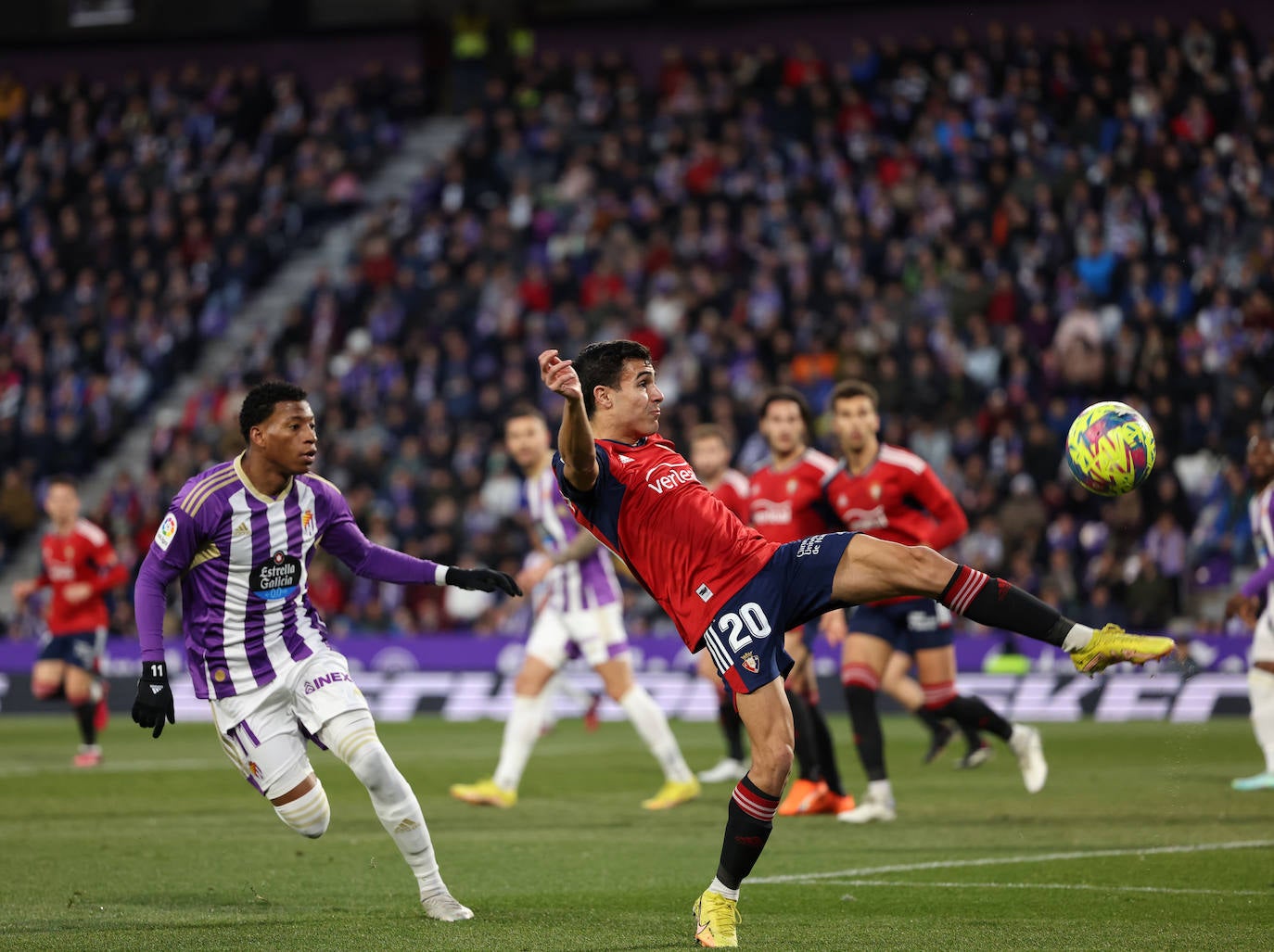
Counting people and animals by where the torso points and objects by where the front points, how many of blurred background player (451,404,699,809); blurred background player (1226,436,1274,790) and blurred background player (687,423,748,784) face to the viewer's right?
0

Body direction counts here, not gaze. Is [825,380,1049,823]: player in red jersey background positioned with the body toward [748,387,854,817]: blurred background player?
no

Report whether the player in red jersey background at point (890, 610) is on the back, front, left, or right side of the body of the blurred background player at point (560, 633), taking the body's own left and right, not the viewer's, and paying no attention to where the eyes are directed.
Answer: left

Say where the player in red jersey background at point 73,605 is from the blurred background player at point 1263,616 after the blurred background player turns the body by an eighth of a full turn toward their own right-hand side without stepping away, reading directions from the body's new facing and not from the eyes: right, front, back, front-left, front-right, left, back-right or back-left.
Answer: front

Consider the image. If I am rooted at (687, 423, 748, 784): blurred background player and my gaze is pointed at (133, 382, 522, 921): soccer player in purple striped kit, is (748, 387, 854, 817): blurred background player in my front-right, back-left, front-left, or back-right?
front-left

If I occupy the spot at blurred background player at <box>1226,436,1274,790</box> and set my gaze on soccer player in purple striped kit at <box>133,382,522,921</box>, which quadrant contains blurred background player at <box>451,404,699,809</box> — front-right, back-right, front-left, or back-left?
front-right

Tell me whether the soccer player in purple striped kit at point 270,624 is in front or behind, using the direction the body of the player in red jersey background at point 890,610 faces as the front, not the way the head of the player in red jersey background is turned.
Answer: in front

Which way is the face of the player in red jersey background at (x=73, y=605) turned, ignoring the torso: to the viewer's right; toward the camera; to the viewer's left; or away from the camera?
toward the camera

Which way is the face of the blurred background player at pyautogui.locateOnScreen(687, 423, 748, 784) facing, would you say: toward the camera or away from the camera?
toward the camera

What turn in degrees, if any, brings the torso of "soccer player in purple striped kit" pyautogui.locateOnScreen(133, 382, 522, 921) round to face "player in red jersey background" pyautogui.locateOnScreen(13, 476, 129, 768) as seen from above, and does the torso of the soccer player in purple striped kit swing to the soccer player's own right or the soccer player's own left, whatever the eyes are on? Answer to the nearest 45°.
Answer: approximately 135° to the soccer player's own left

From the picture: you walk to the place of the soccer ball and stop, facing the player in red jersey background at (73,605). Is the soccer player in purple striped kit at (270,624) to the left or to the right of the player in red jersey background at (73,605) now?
left

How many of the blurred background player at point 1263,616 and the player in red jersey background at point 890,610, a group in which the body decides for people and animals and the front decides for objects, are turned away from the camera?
0

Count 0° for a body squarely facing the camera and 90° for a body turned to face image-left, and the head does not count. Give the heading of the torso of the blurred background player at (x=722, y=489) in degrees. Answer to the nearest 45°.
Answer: approximately 45°

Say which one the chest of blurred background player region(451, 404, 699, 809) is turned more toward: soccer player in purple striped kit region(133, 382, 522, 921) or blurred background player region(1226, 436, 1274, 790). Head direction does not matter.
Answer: the soccer player in purple striped kit

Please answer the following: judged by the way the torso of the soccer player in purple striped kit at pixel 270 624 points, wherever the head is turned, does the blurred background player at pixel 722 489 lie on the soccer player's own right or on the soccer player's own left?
on the soccer player's own left

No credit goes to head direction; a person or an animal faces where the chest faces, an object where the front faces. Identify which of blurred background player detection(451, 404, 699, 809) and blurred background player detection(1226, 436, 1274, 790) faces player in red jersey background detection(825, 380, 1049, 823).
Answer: blurred background player detection(1226, 436, 1274, 790)

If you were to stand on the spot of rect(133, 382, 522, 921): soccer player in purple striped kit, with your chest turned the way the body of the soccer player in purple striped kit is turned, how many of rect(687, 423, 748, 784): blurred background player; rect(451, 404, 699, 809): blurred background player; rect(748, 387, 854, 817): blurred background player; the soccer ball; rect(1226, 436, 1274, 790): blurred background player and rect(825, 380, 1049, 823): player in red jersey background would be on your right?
0

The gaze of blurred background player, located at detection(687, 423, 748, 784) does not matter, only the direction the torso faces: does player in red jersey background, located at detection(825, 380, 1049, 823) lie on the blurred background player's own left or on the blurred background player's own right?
on the blurred background player's own left

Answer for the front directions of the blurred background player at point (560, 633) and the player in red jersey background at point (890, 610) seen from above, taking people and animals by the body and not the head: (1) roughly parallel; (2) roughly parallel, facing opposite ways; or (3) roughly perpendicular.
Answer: roughly parallel

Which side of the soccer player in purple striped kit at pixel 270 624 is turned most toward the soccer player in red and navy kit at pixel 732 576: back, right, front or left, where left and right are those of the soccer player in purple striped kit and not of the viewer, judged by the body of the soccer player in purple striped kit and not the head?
front

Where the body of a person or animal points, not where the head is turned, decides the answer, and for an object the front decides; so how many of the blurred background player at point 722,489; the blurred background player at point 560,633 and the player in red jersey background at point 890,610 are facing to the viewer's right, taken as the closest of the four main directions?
0
